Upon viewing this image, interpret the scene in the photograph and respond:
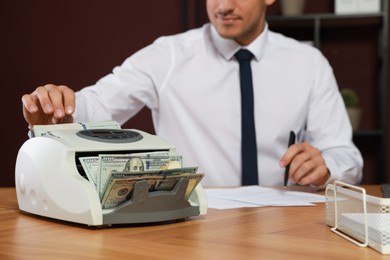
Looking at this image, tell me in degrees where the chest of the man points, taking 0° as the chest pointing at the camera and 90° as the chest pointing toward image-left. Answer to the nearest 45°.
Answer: approximately 0°

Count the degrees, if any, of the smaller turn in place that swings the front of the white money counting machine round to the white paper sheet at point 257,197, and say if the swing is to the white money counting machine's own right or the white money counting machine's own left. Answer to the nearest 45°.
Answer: approximately 90° to the white money counting machine's own left

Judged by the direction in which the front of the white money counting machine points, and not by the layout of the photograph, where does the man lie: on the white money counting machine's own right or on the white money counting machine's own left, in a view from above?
on the white money counting machine's own left

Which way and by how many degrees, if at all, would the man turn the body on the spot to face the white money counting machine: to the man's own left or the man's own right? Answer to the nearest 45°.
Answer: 0° — they already face it
